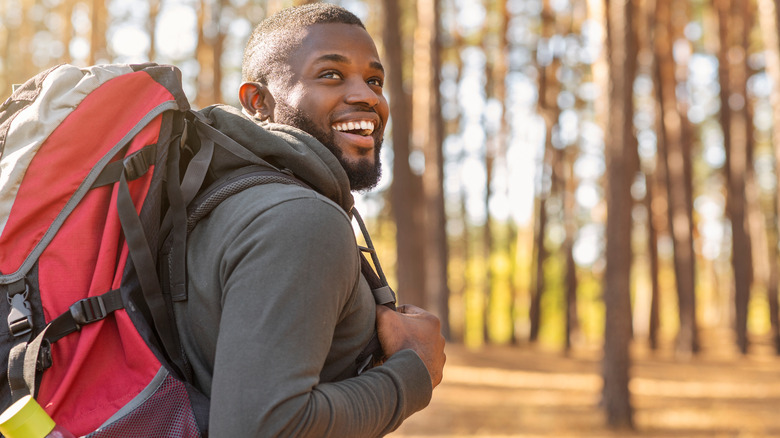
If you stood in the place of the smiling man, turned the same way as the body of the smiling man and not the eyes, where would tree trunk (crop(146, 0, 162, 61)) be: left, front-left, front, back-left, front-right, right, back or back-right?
left

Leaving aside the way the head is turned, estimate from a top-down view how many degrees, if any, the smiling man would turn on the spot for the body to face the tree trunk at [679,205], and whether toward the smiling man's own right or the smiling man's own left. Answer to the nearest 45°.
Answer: approximately 45° to the smiling man's own left

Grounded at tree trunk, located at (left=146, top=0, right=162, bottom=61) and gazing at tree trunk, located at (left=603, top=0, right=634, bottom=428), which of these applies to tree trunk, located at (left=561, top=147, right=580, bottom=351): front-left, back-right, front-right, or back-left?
front-left

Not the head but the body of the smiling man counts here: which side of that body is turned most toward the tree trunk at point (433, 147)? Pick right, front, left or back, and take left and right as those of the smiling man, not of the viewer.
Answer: left

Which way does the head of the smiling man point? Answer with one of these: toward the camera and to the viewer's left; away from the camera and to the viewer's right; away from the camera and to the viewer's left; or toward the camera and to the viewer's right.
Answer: toward the camera and to the viewer's right

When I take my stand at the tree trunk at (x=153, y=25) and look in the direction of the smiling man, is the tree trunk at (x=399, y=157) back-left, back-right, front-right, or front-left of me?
front-left

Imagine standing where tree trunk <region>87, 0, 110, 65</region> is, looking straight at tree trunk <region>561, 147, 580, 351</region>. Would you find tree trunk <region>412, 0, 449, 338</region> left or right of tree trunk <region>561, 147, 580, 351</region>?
right

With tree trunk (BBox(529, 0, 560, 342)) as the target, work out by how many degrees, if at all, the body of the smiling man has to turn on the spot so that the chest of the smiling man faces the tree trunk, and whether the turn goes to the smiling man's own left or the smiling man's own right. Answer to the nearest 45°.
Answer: approximately 90° to the smiling man's own left

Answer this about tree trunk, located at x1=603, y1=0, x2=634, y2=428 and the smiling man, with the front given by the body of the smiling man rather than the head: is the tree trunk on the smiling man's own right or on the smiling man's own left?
on the smiling man's own left

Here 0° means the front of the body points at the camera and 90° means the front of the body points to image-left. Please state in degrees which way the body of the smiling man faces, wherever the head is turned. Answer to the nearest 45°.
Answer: approximately 270°

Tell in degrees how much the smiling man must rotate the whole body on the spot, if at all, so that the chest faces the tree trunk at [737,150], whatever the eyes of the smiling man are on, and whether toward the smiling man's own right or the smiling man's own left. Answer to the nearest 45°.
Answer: approximately 45° to the smiling man's own left
